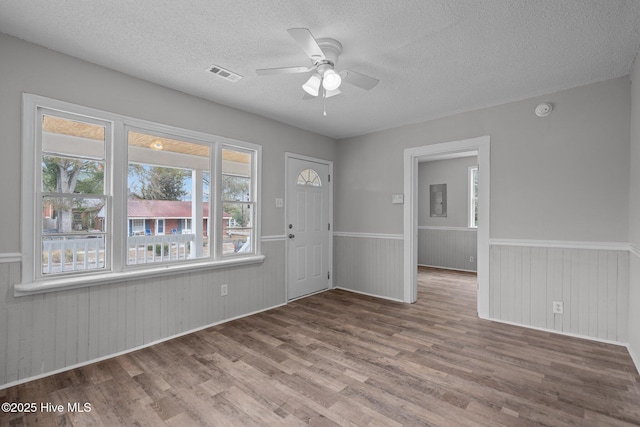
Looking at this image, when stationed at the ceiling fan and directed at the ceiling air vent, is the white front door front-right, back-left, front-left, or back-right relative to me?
front-right

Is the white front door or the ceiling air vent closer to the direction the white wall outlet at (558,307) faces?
the ceiling air vent

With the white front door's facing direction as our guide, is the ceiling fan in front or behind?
in front

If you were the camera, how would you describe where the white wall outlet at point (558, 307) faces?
facing the viewer

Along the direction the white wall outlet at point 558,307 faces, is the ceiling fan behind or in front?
in front

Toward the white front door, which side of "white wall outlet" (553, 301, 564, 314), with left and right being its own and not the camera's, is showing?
right

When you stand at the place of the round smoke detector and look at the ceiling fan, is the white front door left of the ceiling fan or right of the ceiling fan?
right

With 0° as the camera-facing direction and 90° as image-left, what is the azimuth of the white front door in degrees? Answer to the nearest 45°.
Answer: approximately 315°

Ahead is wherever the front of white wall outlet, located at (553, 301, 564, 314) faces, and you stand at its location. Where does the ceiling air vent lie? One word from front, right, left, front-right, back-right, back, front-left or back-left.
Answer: front-right

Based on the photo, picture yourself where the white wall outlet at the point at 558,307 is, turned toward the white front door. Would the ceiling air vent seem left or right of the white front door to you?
left

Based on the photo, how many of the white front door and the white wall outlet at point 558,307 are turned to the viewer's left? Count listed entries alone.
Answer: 0
